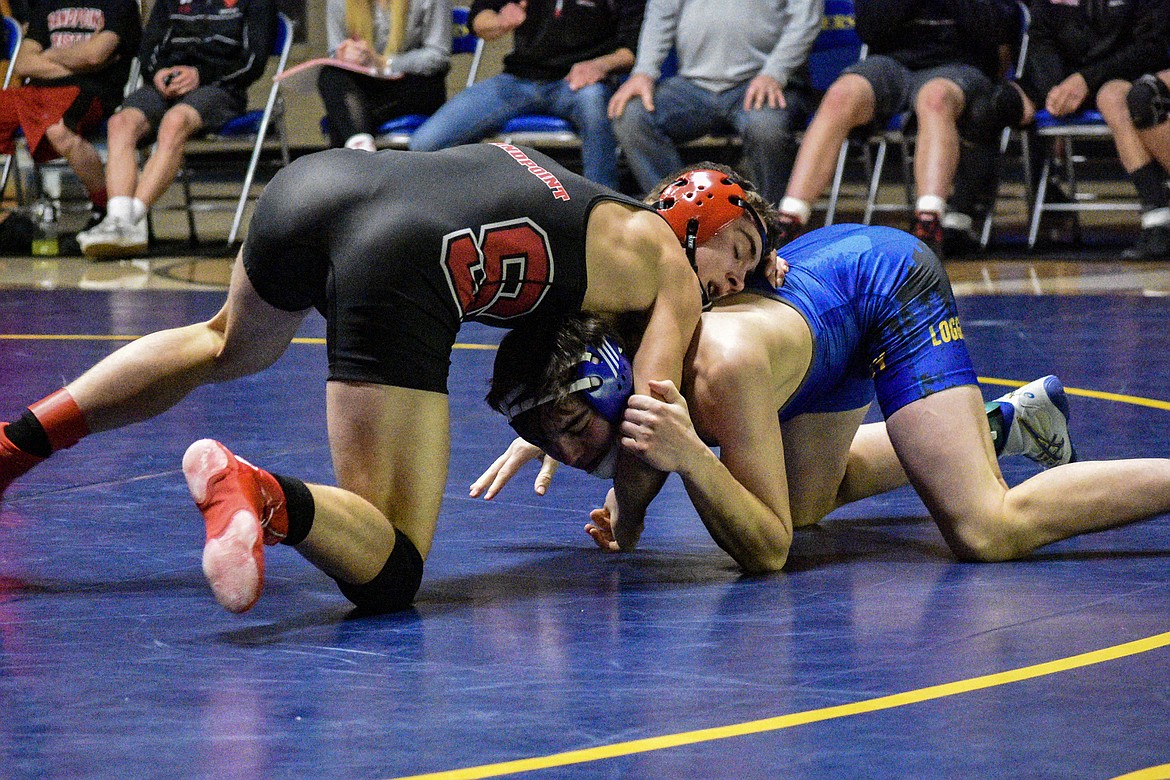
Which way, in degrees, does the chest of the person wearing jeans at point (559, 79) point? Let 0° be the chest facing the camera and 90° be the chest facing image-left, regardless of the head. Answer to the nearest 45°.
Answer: approximately 0°

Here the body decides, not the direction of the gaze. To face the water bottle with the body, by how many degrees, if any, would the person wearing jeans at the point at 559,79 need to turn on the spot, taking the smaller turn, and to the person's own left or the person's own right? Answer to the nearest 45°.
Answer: approximately 90° to the person's own right

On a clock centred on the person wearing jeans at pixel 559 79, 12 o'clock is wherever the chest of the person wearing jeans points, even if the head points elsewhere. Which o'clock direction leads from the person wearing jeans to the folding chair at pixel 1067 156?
The folding chair is roughly at 9 o'clock from the person wearing jeans.
